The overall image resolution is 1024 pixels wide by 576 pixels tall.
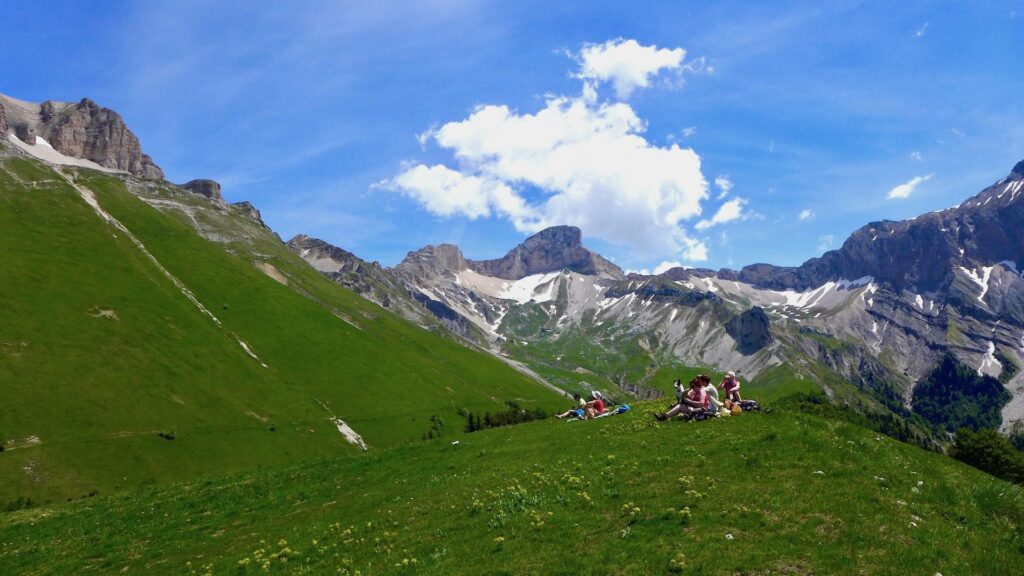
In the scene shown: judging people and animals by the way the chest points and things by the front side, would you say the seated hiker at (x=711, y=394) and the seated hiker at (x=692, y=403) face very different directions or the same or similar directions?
same or similar directions

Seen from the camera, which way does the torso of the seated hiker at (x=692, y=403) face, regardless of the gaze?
to the viewer's left

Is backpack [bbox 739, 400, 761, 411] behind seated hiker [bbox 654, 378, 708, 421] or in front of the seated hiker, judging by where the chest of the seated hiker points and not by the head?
behind

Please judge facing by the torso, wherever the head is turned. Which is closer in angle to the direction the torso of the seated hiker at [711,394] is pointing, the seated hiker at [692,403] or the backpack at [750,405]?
the seated hiker

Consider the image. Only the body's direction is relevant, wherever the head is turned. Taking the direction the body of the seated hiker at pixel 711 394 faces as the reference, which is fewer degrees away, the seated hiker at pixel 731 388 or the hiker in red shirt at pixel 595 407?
the hiker in red shirt

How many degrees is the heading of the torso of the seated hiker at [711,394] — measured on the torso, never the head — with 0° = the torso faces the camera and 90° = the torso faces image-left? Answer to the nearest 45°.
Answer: approximately 90°
